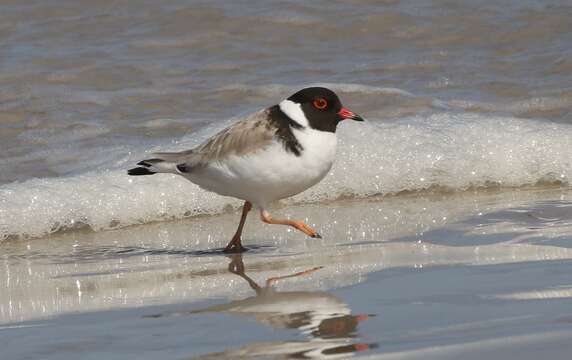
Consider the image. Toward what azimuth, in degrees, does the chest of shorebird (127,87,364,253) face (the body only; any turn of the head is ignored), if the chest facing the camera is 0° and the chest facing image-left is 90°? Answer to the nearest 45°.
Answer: approximately 270°
